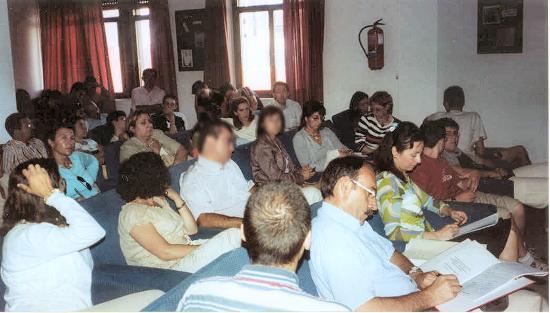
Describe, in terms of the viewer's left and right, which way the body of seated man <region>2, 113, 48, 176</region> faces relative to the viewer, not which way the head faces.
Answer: facing the viewer and to the right of the viewer

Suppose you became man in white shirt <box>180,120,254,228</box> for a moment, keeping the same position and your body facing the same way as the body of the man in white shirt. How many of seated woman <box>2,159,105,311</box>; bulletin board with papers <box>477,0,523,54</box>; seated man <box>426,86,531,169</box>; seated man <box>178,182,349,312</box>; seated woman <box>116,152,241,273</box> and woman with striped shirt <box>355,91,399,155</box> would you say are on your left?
3

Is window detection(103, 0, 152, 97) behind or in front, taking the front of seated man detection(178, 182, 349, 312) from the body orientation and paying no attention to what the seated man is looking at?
in front

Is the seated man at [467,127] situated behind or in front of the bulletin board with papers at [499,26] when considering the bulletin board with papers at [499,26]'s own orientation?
in front

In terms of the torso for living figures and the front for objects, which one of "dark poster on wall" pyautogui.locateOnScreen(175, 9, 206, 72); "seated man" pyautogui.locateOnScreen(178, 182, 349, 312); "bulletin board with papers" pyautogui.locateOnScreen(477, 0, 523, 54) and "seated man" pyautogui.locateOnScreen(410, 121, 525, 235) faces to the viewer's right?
"seated man" pyautogui.locateOnScreen(410, 121, 525, 235)

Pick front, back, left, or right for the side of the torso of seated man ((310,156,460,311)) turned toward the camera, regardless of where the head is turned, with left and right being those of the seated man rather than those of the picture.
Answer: right

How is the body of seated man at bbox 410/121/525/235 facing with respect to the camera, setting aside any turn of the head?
to the viewer's right

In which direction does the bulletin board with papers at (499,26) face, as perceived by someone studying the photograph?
facing the viewer

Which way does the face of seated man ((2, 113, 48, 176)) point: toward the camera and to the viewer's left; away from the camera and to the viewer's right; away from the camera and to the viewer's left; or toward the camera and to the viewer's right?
toward the camera and to the viewer's right

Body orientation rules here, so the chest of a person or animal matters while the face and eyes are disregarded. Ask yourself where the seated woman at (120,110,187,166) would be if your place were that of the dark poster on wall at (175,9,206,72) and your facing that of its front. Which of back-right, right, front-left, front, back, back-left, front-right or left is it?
front

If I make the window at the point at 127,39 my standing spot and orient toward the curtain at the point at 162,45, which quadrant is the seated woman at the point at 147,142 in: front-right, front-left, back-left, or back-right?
front-right

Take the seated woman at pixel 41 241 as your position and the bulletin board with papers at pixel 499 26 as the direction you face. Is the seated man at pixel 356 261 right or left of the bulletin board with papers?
right

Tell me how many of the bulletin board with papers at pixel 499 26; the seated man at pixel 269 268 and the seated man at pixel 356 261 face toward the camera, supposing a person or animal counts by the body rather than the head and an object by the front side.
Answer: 1

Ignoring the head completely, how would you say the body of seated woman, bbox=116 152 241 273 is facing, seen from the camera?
to the viewer's right

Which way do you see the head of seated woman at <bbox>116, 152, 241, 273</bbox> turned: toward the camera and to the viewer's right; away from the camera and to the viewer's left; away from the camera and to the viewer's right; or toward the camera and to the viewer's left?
away from the camera and to the viewer's right

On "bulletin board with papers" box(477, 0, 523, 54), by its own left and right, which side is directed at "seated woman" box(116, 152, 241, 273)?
front

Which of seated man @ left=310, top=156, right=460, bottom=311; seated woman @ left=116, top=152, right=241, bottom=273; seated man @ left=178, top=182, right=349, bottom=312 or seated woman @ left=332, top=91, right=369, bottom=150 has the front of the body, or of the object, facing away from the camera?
seated man @ left=178, top=182, right=349, bottom=312

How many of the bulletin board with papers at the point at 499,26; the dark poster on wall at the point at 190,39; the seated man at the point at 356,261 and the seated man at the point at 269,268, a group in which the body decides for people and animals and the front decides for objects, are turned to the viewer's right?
1

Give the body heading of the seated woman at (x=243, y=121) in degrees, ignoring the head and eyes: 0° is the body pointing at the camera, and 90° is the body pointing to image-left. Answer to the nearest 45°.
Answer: approximately 315°

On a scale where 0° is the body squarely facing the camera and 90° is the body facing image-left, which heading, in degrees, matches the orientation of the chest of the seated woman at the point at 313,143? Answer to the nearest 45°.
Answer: approximately 315°

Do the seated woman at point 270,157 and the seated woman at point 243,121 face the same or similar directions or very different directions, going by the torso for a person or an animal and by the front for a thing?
same or similar directions
